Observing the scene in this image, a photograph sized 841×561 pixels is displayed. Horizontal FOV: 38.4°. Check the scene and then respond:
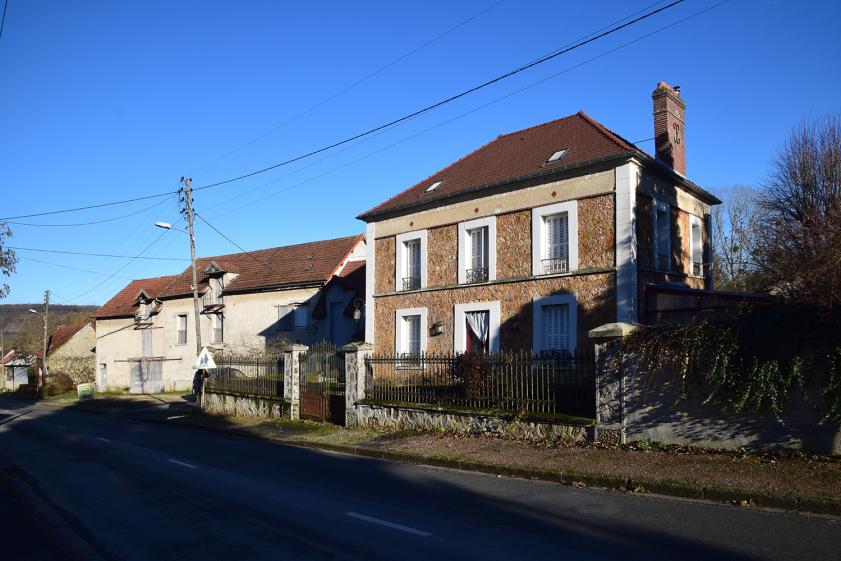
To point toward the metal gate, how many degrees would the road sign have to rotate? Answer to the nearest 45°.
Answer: approximately 45° to its left

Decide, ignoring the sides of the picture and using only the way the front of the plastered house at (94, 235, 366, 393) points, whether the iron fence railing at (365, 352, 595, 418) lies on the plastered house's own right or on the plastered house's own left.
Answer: on the plastered house's own left

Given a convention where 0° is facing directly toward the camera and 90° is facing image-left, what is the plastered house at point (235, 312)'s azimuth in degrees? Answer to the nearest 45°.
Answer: approximately 45°

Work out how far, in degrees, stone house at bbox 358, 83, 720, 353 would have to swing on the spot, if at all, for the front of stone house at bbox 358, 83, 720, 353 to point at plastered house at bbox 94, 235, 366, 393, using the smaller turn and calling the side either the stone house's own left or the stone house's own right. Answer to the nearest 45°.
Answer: approximately 90° to the stone house's own right

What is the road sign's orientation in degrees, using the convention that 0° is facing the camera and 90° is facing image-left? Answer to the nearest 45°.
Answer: approximately 0°

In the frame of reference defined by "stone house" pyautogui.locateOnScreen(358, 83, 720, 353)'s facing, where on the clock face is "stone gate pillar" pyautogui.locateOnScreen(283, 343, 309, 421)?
The stone gate pillar is roughly at 1 o'clock from the stone house.

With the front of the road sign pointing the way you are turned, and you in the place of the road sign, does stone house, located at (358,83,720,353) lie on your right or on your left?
on your left

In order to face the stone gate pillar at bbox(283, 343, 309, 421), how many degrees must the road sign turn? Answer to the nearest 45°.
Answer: approximately 45° to its left
